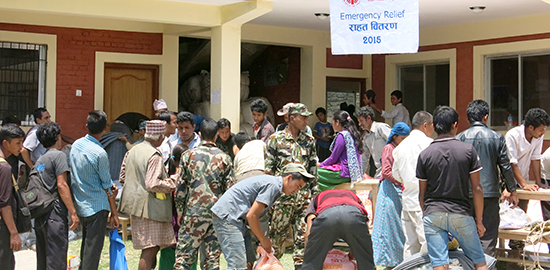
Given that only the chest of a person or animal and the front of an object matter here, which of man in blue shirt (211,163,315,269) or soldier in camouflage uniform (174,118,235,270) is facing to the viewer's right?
the man in blue shirt

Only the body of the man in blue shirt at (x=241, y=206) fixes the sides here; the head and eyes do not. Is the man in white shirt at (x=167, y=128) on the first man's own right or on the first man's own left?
on the first man's own left

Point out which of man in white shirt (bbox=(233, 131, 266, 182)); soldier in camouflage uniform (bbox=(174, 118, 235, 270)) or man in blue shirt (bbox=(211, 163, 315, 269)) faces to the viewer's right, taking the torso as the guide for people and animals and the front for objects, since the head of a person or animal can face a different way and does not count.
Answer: the man in blue shirt

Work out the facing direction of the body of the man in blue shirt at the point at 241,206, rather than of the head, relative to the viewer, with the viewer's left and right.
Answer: facing to the right of the viewer

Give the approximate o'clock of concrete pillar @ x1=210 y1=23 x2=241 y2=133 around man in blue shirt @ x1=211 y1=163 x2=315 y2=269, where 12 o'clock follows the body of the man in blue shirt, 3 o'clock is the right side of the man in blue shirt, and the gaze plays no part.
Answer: The concrete pillar is roughly at 9 o'clock from the man in blue shirt.

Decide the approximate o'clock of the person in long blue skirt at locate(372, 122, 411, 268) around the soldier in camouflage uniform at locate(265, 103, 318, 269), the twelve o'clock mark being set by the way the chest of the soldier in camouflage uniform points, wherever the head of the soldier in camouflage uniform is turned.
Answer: The person in long blue skirt is roughly at 10 o'clock from the soldier in camouflage uniform.

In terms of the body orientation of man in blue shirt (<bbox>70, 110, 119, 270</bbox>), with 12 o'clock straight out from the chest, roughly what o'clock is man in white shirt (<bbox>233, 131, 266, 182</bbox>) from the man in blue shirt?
The man in white shirt is roughly at 1 o'clock from the man in blue shirt.
